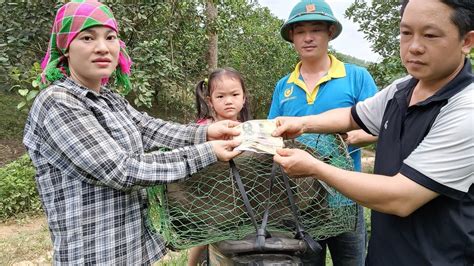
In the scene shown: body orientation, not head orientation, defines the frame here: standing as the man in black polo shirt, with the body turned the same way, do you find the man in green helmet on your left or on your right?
on your right

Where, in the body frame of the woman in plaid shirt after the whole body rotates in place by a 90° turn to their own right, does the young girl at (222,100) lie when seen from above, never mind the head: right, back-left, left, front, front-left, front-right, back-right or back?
back

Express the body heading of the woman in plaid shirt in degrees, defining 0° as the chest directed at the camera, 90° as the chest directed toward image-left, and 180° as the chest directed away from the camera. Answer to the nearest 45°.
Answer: approximately 315°

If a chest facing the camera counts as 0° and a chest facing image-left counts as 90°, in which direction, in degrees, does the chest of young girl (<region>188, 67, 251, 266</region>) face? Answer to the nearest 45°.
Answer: approximately 0°

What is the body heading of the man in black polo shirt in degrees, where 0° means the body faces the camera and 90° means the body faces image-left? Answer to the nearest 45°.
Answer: approximately 45°

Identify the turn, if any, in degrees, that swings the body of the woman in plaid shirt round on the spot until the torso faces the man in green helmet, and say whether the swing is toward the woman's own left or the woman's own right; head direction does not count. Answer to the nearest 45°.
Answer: approximately 45° to the woman's own left

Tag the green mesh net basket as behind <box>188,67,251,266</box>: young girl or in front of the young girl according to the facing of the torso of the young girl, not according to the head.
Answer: in front

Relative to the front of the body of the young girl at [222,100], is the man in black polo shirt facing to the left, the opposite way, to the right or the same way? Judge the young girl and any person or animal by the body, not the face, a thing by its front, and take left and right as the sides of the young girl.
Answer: to the right

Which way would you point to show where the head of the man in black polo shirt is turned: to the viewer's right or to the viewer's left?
to the viewer's left

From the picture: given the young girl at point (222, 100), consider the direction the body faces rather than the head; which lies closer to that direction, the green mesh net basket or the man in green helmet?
the green mesh net basket

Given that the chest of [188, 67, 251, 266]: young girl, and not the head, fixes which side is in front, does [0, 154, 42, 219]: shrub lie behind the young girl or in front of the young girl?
behind
